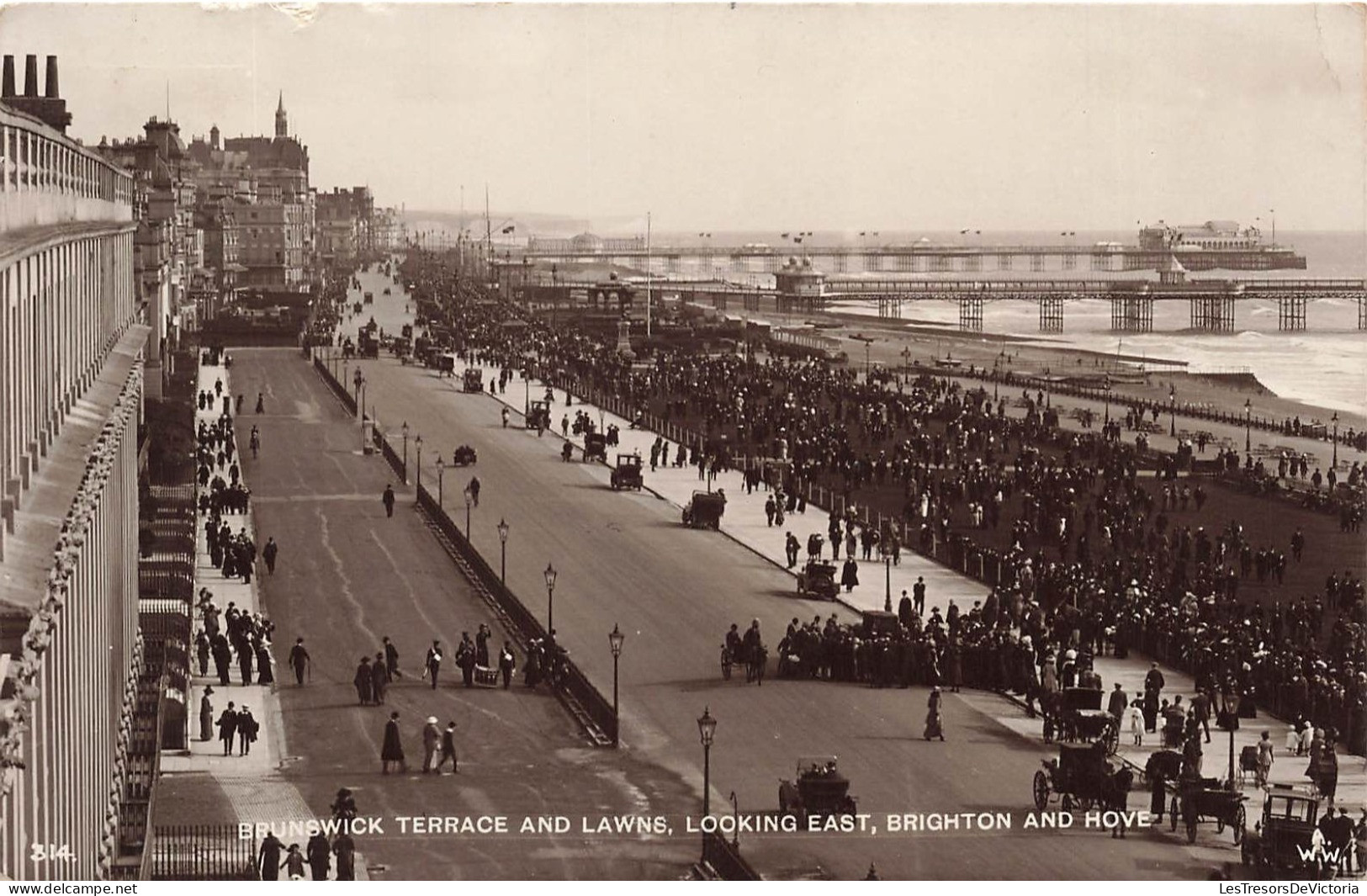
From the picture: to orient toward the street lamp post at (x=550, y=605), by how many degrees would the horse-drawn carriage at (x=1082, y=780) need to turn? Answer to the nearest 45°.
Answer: approximately 180°

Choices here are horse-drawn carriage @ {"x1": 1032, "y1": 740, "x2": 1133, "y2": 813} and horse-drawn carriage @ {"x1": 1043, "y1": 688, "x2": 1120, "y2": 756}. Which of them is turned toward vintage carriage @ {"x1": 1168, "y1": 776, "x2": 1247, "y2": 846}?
horse-drawn carriage @ {"x1": 1032, "y1": 740, "x2": 1133, "y2": 813}

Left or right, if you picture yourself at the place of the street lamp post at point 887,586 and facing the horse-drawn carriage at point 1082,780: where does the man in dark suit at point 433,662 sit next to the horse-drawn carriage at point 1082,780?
right

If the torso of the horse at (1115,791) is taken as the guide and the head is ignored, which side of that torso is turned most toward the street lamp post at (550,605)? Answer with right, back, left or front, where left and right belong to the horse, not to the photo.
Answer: back

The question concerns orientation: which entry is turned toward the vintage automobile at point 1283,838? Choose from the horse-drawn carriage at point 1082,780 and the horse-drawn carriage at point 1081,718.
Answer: the horse-drawn carriage at point 1082,780
